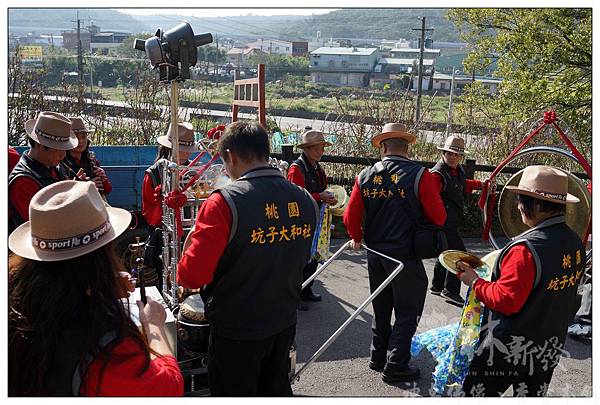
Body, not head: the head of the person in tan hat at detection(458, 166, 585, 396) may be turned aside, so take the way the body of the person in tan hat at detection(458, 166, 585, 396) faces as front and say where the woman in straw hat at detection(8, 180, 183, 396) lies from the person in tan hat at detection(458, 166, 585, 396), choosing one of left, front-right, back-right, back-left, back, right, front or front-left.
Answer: left

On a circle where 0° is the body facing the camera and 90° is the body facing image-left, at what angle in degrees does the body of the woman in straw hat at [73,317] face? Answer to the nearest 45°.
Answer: approximately 225°

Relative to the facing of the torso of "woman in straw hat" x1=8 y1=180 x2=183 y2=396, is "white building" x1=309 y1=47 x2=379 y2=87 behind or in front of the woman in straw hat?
in front

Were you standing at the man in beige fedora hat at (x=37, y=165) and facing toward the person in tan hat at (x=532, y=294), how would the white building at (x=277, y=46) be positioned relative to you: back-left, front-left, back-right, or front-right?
back-left

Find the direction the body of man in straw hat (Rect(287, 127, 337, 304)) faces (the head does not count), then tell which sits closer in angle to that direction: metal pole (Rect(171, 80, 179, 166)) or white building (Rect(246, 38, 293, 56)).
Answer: the metal pole

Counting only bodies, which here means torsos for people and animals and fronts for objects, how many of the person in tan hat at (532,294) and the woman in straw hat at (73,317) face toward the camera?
0

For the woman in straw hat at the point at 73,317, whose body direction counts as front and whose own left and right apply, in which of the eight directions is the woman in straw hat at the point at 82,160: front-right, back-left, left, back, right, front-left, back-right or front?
front-left

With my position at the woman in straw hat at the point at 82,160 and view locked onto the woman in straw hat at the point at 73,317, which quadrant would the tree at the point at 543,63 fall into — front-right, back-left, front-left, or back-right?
back-left

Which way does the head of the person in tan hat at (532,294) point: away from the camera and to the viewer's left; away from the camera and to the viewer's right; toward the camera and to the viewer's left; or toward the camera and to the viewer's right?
away from the camera and to the viewer's left

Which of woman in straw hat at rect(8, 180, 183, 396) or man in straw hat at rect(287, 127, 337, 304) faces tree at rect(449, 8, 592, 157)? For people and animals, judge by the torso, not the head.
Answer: woman in straw hat at rect(8, 180, 183, 396)

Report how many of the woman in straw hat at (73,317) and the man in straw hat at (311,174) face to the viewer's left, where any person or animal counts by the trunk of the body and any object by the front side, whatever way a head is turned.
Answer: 0

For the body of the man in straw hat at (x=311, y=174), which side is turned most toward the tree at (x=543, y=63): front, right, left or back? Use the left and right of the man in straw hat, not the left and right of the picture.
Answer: left

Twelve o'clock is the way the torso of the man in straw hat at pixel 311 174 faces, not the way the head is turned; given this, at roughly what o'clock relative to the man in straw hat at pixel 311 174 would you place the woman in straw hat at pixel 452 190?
the woman in straw hat at pixel 452 190 is roughly at 10 o'clock from the man in straw hat at pixel 311 174.

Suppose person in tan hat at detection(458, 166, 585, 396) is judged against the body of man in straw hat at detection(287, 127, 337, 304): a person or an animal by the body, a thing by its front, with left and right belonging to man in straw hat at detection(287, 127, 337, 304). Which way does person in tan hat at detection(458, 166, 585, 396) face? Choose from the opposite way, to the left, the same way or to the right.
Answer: the opposite way

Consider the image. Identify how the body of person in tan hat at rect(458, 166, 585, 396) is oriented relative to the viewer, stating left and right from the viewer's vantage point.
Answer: facing away from the viewer and to the left of the viewer

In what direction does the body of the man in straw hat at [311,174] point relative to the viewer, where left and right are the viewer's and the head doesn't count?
facing the viewer and to the right of the viewer

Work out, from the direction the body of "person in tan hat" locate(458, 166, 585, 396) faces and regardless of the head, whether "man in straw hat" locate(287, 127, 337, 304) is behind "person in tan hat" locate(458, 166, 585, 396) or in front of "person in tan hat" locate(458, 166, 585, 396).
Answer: in front

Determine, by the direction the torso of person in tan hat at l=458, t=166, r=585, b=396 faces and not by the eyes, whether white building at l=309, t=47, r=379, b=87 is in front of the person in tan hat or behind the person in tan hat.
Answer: in front
